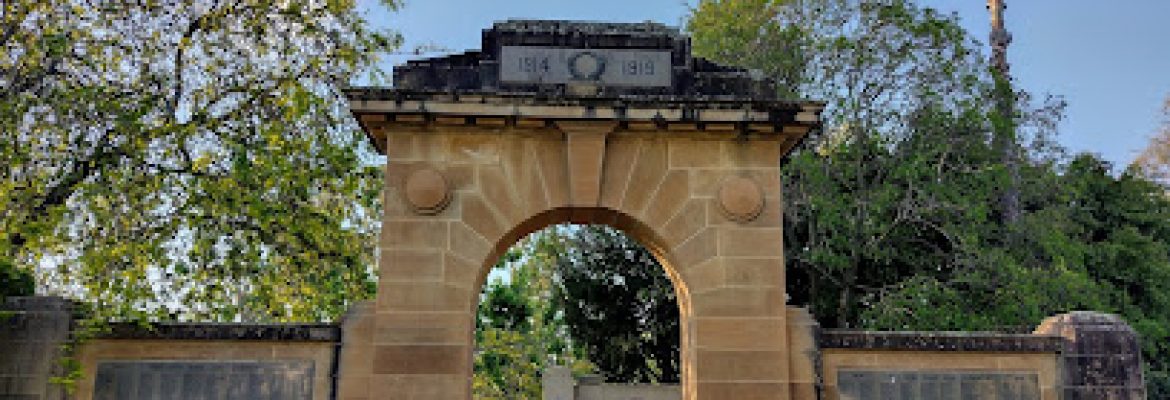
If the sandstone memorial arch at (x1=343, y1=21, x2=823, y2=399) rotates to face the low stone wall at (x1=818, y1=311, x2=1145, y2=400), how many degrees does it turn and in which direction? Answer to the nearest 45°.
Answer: approximately 90° to its left

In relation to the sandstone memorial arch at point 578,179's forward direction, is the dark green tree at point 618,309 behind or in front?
behind

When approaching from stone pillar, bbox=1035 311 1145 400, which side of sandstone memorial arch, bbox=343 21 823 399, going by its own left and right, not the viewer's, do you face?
left

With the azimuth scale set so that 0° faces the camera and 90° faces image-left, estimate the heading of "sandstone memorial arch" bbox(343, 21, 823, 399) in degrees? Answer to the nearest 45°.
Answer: approximately 0°

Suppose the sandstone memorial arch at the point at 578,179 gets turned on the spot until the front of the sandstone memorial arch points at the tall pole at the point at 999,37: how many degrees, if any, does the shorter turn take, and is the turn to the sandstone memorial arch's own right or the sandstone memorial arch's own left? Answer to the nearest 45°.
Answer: approximately 135° to the sandstone memorial arch's own left

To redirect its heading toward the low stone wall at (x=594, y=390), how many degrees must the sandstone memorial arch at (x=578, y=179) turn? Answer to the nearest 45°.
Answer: approximately 180°

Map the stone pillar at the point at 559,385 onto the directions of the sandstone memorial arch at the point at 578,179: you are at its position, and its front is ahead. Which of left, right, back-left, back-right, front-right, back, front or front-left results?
back

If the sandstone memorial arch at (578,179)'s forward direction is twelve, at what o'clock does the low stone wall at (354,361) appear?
The low stone wall is roughly at 3 o'clock from the sandstone memorial arch.

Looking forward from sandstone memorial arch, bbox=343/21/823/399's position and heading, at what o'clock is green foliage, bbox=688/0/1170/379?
The green foliage is roughly at 7 o'clock from the sandstone memorial arch.

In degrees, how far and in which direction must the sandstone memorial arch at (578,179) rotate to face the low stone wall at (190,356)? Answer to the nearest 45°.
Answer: approximately 90° to its right

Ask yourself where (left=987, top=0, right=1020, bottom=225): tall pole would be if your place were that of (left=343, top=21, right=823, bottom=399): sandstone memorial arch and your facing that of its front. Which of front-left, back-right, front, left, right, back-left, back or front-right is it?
back-left

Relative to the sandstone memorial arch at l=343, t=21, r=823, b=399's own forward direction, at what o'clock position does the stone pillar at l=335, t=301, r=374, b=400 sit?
The stone pillar is roughly at 3 o'clock from the sandstone memorial arch.

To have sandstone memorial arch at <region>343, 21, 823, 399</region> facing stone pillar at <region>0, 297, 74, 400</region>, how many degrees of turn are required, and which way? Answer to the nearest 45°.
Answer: approximately 90° to its right
